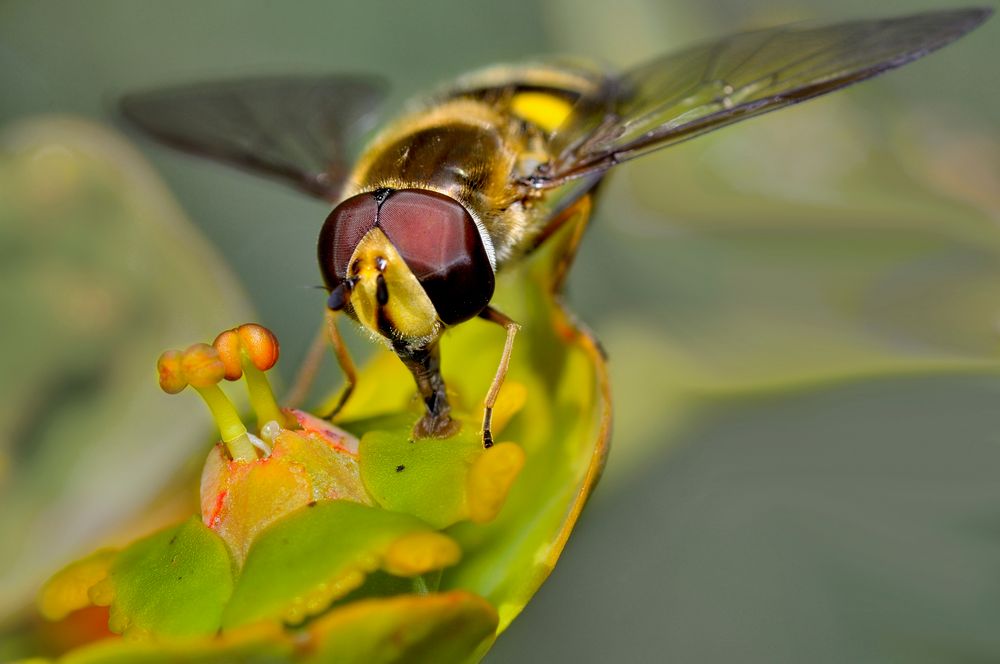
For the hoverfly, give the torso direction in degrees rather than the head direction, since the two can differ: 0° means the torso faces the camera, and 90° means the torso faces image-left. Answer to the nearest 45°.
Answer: approximately 45°

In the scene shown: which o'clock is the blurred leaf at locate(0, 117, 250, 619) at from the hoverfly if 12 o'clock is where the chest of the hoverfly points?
The blurred leaf is roughly at 2 o'clock from the hoverfly.

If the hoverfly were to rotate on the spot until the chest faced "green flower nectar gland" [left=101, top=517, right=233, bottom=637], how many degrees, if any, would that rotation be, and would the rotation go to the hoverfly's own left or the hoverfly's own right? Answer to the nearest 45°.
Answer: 0° — it already faces it

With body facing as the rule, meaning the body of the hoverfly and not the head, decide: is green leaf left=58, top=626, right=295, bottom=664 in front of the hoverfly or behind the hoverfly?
in front
